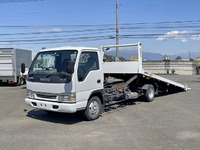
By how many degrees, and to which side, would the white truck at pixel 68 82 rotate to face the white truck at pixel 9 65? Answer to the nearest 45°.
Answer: approximately 90° to its right

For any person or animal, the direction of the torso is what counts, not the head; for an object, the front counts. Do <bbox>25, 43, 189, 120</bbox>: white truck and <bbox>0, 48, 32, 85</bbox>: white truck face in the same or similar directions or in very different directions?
very different directions

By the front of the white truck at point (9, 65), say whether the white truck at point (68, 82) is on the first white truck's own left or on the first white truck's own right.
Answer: on the first white truck's own right

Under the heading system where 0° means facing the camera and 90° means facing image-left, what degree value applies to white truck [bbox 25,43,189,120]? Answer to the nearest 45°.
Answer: approximately 45°
